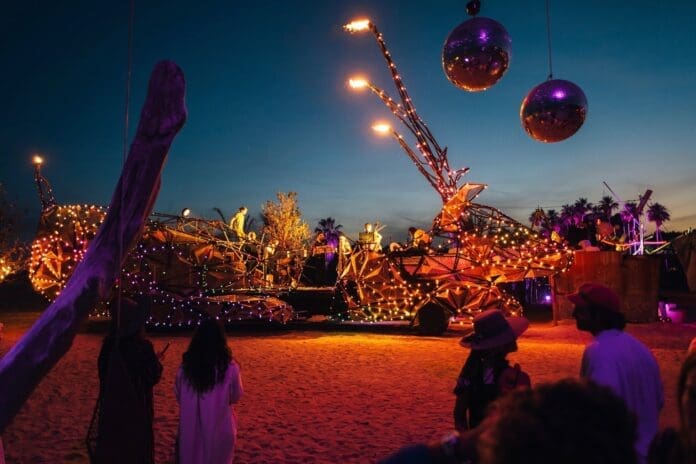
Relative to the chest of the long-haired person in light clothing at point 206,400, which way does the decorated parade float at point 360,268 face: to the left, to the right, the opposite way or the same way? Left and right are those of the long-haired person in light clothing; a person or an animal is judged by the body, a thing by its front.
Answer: to the right

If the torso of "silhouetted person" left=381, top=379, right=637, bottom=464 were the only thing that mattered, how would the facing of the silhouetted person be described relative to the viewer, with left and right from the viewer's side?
facing away from the viewer

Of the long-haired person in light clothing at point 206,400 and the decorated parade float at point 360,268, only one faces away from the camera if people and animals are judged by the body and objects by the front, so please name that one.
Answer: the long-haired person in light clothing

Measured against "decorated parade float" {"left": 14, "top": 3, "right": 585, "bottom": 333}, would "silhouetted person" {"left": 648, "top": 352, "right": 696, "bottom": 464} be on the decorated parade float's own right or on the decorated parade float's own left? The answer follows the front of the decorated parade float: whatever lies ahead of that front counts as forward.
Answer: on the decorated parade float's own right

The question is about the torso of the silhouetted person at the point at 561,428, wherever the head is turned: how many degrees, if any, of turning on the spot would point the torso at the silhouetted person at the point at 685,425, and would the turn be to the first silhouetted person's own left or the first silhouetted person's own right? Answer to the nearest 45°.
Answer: approximately 45° to the first silhouetted person's own right

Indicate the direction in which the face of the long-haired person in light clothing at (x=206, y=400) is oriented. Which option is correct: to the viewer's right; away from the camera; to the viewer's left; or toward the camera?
away from the camera

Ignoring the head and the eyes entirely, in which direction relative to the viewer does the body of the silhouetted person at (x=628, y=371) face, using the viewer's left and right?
facing to the left of the viewer

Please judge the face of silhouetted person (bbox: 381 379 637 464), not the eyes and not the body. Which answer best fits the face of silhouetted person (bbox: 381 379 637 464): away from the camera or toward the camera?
away from the camera

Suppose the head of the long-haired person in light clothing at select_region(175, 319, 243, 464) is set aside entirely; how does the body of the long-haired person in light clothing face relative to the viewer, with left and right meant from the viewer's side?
facing away from the viewer
